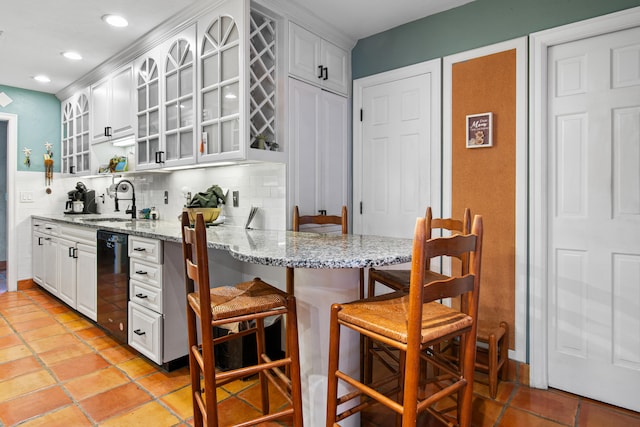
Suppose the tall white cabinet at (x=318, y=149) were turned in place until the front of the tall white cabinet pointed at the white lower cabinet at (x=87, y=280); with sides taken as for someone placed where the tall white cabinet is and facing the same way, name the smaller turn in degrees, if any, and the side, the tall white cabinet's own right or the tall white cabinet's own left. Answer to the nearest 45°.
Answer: approximately 135° to the tall white cabinet's own right

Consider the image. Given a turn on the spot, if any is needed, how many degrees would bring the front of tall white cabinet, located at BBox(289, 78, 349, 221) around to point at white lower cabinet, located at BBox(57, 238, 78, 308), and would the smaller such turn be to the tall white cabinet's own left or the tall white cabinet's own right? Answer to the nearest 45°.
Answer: approximately 135° to the tall white cabinet's own right
